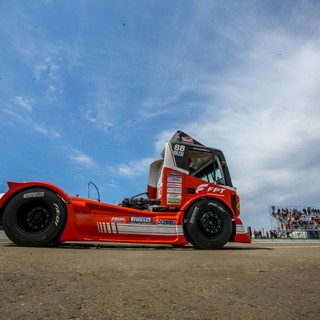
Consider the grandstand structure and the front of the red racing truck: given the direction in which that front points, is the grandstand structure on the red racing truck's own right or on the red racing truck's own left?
on the red racing truck's own left

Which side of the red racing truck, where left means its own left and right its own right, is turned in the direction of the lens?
right

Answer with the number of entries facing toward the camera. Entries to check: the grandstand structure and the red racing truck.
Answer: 1

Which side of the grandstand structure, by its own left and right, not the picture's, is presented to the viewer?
front

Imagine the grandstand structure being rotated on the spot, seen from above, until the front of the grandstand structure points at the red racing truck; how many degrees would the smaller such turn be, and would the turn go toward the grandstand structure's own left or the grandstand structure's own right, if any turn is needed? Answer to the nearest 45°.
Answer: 0° — it already faces it
